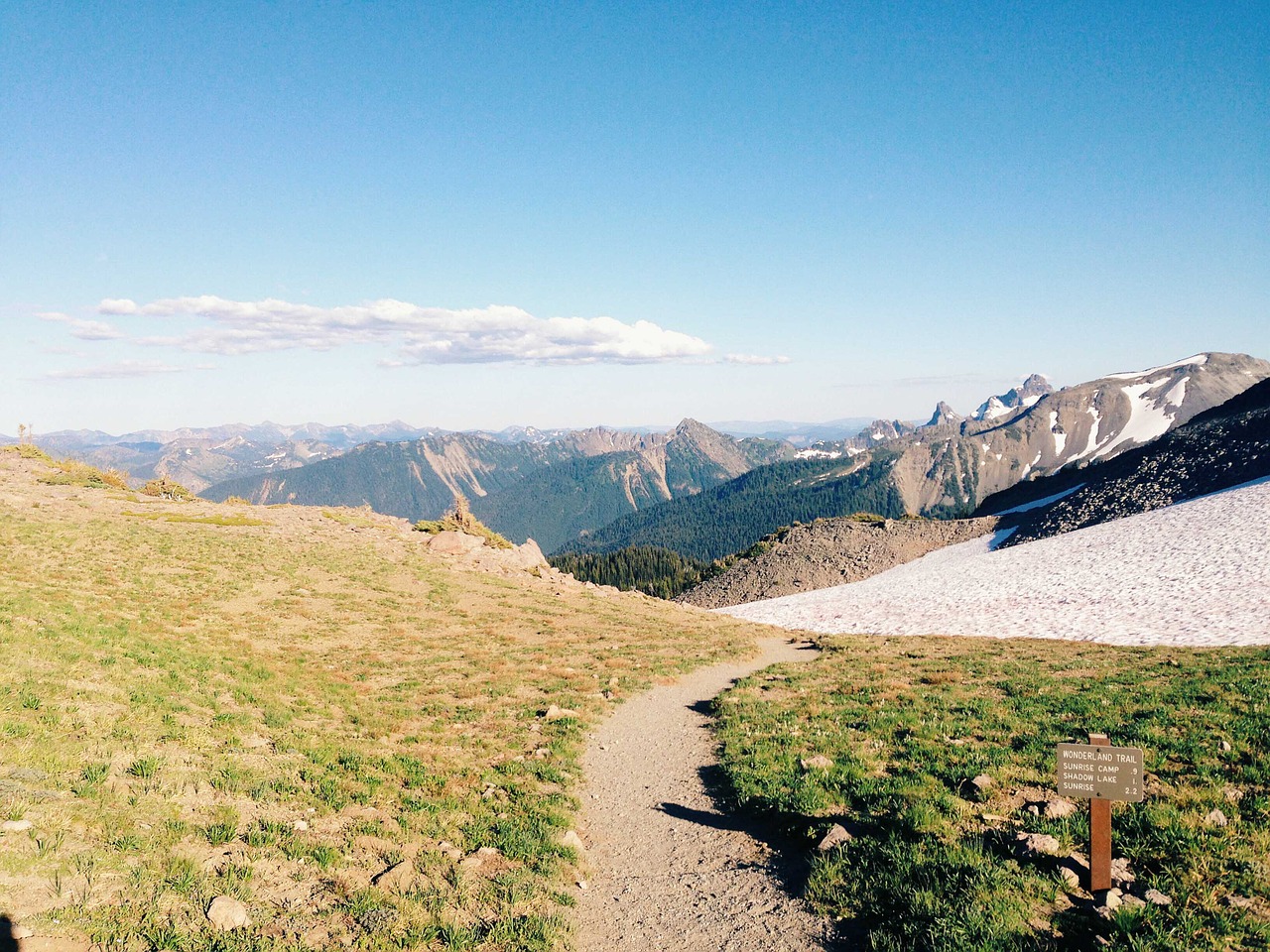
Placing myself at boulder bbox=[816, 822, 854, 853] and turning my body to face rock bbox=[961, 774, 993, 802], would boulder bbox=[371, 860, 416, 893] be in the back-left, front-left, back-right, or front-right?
back-left

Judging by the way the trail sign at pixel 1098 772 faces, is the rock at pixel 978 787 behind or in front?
behind

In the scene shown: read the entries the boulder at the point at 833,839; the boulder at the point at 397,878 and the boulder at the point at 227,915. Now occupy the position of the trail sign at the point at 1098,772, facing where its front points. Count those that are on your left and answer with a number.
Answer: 0

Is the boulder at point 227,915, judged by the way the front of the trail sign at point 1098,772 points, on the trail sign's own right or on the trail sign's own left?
on the trail sign's own right

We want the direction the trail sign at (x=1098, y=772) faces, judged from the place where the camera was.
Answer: facing the viewer

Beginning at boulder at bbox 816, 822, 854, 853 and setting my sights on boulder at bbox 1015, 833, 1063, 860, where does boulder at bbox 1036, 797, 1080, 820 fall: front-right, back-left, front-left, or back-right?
front-left

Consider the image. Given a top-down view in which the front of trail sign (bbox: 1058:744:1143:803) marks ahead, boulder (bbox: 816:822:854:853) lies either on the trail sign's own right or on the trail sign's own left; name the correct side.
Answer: on the trail sign's own right

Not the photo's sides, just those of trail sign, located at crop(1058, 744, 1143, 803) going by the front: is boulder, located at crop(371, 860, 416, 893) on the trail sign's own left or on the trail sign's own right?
on the trail sign's own right

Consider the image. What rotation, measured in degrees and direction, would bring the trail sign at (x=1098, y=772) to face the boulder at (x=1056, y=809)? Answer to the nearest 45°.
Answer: approximately 180°

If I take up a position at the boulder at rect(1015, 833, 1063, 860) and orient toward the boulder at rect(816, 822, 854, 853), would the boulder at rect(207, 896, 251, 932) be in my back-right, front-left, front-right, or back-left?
front-left
